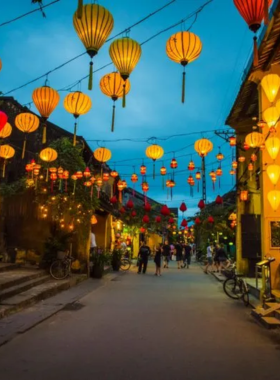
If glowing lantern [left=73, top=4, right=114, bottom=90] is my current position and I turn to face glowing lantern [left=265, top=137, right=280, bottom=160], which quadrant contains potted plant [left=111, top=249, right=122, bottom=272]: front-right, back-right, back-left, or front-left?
front-left

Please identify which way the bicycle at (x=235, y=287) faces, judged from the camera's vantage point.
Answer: facing away from the viewer and to the left of the viewer

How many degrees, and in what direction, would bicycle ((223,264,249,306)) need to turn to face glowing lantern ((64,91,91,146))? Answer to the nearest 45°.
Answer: approximately 90° to its left

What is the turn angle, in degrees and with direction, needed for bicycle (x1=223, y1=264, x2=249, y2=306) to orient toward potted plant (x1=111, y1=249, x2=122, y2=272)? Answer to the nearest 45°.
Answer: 0° — it already faces it
